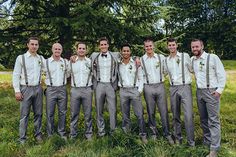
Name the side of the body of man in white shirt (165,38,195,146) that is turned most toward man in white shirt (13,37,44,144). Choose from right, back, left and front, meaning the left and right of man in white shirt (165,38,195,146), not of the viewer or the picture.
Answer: right

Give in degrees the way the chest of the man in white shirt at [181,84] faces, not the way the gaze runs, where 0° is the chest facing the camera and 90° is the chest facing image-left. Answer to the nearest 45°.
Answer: approximately 0°

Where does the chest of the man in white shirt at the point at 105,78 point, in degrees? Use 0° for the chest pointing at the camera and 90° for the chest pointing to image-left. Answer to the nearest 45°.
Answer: approximately 0°

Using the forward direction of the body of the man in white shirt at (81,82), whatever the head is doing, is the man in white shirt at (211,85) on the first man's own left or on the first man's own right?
on the first man's own left

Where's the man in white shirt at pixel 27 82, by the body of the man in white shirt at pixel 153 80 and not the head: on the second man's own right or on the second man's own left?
on the second man's own right
